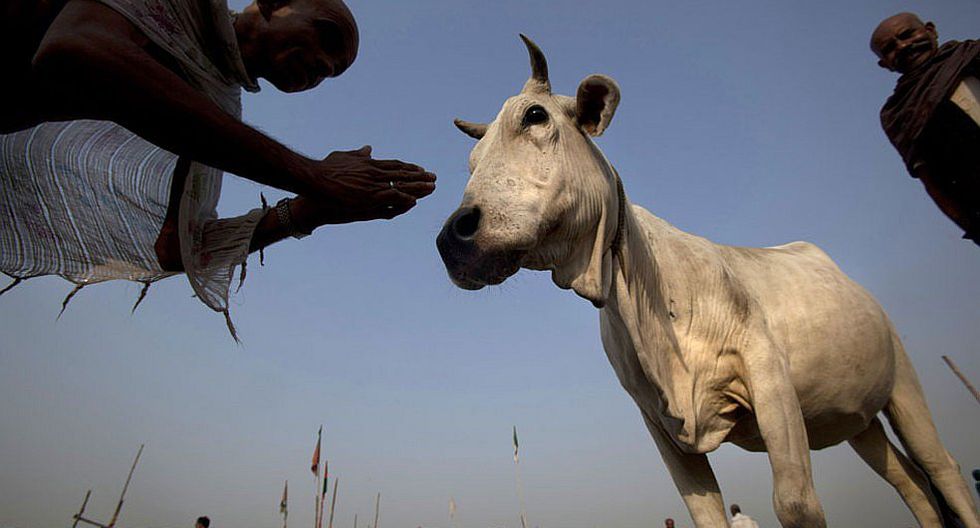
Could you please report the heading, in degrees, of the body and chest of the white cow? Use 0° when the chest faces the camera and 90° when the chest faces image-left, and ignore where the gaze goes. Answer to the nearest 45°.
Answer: approximately 45°

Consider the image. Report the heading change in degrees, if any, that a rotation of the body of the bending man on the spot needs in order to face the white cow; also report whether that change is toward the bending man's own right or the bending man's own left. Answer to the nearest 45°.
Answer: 0° — they already face it

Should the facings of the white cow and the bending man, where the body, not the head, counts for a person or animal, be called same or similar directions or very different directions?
very different directions

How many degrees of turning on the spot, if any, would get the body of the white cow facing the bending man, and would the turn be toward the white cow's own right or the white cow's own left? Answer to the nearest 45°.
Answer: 0° — it already faces them

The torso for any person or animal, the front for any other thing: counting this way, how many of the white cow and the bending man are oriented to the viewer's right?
1

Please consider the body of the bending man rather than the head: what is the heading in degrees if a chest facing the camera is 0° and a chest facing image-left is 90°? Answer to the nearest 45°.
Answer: approximately 270°
